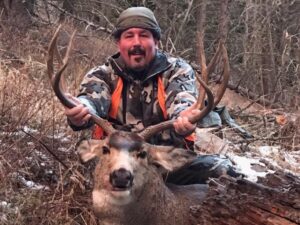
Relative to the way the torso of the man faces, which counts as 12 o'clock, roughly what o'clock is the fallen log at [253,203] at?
The fallen log is roughly at 11 o'clock from the man.

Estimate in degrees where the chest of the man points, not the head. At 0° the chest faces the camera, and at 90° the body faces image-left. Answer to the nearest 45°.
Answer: approximately 0°
